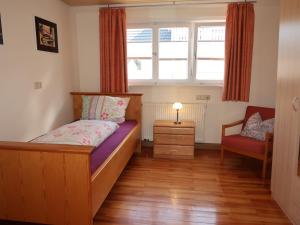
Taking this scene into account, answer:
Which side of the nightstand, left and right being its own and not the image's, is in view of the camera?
front

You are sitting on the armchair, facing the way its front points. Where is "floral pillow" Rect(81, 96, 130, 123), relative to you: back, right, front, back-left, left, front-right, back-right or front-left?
front-right

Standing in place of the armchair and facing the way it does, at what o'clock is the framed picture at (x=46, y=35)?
The framed picture is roughly at 1 o'clock from the armchair.

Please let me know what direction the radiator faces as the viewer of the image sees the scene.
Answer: facing the viewer

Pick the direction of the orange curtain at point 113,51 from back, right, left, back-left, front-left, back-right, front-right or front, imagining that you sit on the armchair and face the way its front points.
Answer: front-right

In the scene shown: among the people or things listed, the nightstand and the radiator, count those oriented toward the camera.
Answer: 2

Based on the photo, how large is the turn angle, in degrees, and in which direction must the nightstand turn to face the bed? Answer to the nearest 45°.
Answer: approximately 45° to its right

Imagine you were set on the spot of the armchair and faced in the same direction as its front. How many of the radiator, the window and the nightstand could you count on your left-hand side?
0

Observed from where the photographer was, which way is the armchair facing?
facing the viewer and to the left of the viewer

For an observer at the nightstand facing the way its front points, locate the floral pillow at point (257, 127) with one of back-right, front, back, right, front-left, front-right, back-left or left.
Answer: left

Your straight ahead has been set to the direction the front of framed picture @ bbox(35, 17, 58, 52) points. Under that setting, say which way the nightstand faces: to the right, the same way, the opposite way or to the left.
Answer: to the right

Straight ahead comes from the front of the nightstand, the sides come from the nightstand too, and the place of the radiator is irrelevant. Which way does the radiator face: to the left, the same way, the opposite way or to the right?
the same way

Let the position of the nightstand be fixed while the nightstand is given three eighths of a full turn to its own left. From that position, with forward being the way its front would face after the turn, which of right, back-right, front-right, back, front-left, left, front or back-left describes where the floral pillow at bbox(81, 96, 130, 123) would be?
back-left

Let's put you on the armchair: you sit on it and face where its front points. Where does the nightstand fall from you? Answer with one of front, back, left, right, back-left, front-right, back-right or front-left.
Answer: front-right

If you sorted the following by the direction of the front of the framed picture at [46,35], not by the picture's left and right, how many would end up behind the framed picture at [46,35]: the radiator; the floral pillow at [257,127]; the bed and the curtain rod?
0
